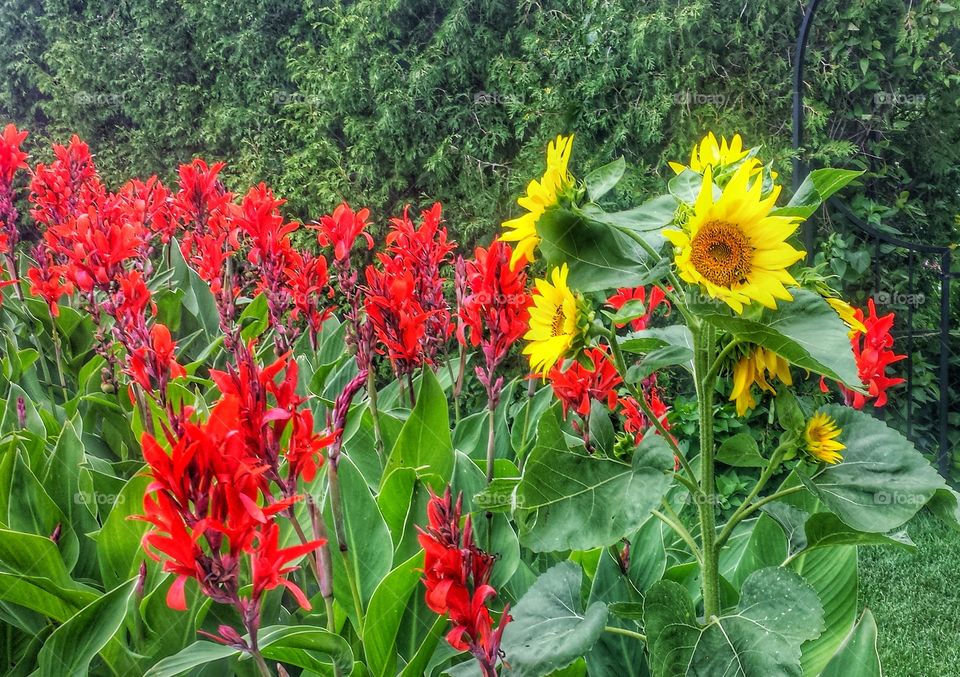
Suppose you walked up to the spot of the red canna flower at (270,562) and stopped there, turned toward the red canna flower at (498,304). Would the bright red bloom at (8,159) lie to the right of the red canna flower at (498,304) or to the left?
left

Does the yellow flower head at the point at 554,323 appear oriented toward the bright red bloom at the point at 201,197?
no

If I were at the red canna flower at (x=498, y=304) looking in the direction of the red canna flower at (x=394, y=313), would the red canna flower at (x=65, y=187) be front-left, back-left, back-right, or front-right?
front-right
